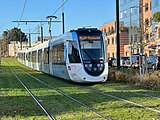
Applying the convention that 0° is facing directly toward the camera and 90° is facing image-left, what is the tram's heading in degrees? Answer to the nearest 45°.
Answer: approximately 315°
